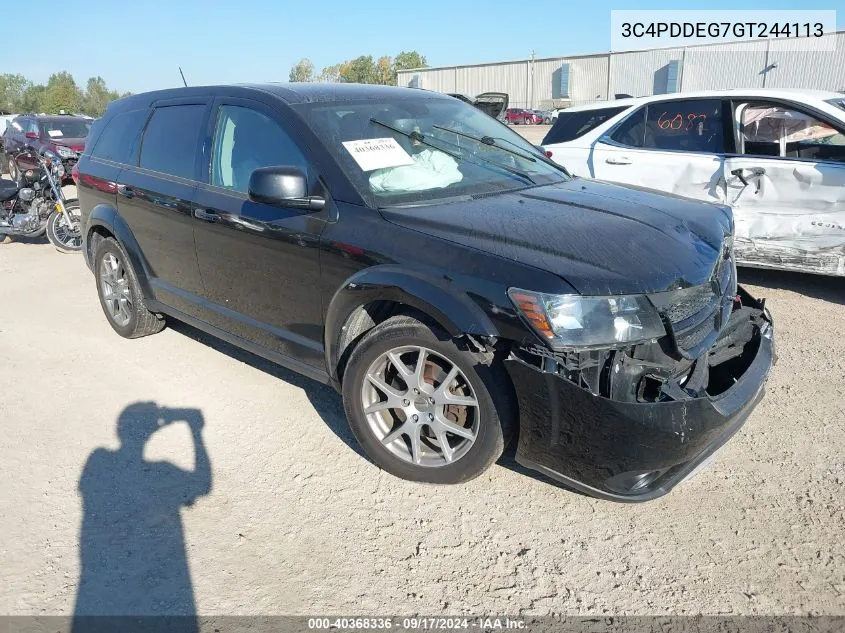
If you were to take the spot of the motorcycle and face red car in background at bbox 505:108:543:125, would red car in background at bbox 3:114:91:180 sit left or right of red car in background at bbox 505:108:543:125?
left

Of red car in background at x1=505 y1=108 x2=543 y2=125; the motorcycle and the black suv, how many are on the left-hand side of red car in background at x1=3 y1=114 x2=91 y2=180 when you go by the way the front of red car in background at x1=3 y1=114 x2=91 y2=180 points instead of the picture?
1

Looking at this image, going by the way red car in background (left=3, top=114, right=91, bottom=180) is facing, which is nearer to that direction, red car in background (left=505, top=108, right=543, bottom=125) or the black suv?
the black suv

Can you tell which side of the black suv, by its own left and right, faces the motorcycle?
back

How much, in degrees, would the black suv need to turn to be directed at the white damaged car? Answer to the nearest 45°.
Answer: approximately 90° to its left

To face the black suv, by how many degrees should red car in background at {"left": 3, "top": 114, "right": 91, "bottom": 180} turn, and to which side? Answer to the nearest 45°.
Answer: approximately 45° to its right

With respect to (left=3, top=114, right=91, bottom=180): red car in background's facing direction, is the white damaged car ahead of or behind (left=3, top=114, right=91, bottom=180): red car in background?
ahead

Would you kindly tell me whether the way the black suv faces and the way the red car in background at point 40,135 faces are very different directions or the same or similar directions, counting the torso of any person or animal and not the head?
same or similar directions

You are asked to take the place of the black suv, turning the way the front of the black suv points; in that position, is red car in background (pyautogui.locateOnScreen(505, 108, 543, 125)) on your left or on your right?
on your left

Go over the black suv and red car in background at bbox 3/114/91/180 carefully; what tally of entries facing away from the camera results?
0
